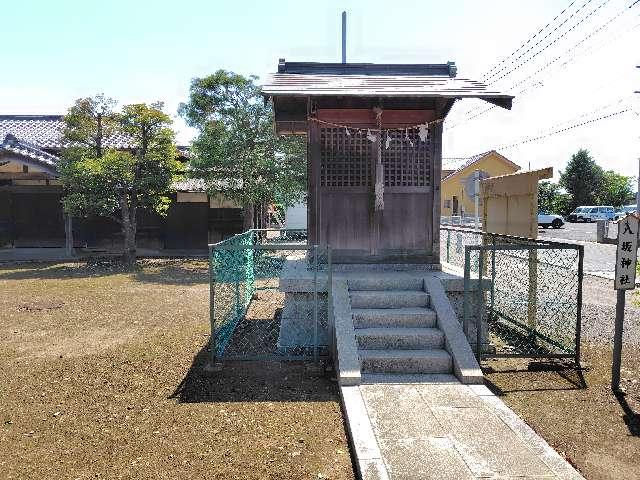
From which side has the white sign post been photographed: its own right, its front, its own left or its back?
front

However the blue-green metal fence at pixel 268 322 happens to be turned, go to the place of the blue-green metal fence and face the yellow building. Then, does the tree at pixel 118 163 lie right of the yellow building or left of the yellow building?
left

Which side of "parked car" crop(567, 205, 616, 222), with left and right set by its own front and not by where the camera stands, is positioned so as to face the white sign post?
left

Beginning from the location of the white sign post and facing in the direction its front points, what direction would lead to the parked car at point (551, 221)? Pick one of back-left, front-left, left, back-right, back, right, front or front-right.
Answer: back

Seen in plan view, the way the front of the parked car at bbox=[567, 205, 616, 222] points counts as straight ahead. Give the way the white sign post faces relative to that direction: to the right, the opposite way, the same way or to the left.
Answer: to the left

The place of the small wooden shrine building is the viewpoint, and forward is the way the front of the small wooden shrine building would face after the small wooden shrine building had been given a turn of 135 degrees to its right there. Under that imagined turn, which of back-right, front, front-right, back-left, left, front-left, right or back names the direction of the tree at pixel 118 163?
front

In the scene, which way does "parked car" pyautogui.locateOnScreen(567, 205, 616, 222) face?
to the viewer's left

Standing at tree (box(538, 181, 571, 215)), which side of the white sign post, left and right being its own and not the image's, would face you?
back

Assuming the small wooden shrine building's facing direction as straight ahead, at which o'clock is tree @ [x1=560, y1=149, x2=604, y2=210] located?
The tree is roughly at 7 o'clock from the small wooden shrine building.

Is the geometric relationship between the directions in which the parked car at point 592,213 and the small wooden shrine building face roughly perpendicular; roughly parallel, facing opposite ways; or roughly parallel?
roughly perpendicular

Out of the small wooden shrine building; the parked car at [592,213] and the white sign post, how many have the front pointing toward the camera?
2

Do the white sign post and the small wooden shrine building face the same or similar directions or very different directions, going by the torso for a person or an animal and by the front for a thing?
same or similar directions

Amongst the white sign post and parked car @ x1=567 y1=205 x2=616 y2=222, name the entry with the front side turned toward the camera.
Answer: the white sign post

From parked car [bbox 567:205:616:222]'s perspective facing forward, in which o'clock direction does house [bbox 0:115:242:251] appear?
The house is roughly at 10 o'clock from the parked car.

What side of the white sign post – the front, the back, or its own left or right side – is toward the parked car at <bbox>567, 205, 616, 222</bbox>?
back

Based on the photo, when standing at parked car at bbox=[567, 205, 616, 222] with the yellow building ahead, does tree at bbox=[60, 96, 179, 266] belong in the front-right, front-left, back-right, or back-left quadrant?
front-left
